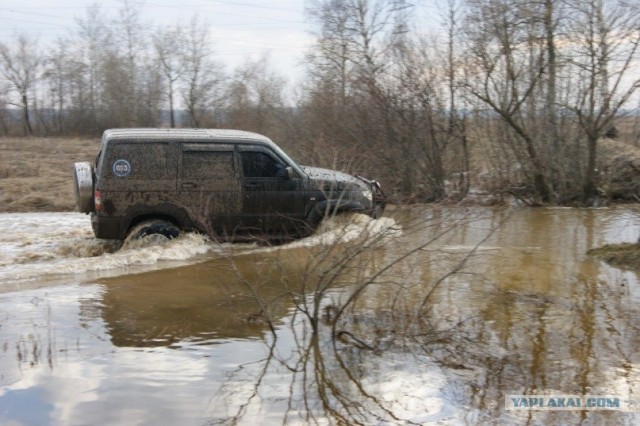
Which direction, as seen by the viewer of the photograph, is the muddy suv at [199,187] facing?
facing to the right of the viewer
